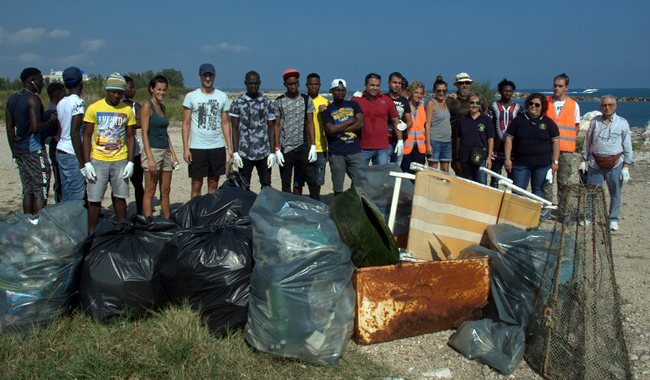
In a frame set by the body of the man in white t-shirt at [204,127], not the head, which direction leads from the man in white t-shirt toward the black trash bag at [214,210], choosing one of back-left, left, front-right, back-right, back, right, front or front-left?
front

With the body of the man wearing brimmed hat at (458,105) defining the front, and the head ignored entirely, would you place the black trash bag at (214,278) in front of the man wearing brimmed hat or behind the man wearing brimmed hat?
in front

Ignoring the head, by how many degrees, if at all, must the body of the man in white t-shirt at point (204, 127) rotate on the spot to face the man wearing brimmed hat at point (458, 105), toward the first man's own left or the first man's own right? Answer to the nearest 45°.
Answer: approximately 90° to the first man's own left

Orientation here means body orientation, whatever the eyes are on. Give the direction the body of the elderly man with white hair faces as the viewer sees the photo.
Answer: toward the camera

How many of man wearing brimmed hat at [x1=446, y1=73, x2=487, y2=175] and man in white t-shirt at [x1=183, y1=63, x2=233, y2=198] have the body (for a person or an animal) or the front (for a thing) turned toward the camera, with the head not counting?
2

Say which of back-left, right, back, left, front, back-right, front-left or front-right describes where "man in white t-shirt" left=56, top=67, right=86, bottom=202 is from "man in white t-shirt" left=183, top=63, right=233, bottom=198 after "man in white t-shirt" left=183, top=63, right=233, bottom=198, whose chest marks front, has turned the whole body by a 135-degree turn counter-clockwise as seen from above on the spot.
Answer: back-left

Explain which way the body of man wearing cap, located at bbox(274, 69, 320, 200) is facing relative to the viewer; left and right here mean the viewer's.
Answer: facing the viewer

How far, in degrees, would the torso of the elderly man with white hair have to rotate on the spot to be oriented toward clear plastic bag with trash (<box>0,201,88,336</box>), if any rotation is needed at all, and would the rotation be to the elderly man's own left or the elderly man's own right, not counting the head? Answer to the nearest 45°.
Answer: approximately 45° to the elderly man's own right

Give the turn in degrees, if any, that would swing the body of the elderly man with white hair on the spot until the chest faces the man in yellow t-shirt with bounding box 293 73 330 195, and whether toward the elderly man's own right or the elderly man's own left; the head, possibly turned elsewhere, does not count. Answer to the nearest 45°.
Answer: approximately 45° to the elderly man's own right

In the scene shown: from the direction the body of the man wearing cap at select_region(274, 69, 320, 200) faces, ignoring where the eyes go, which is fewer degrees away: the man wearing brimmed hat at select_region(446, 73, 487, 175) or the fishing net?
the fishing net

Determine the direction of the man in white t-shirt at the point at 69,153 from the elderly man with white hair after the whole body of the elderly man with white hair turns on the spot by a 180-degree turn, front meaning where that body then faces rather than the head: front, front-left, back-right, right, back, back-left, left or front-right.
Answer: back-left

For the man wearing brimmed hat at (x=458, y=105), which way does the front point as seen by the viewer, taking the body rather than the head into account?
toward the camera

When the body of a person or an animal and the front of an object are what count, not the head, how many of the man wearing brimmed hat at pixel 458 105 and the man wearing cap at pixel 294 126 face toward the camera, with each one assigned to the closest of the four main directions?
2

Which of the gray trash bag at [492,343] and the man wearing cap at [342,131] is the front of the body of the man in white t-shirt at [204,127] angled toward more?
the gray trash bag
